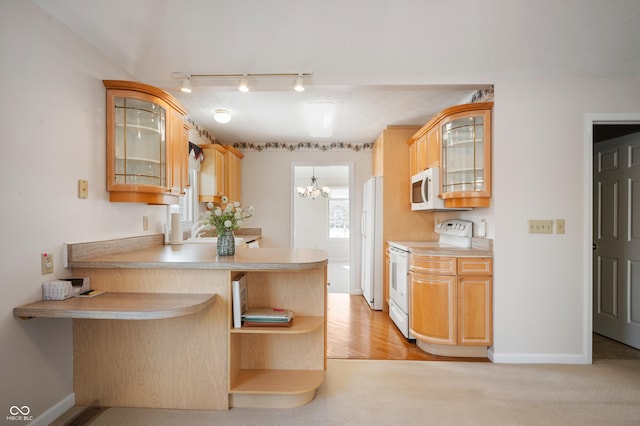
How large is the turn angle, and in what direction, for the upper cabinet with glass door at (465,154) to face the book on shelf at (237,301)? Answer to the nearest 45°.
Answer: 0° — it already faces it

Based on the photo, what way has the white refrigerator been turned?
to the viewer's left

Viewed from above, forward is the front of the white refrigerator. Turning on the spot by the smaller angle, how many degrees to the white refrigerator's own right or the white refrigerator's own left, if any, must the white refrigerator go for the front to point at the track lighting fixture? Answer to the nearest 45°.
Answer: approximately 45° to the white refrigerator's own left

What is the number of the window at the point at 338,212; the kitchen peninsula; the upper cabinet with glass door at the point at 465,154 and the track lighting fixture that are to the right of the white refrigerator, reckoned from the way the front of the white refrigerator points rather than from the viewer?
1

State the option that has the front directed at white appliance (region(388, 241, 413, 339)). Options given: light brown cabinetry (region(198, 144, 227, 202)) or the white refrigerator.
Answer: the light brown cabinetry

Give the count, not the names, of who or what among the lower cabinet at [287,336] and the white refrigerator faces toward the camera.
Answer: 1

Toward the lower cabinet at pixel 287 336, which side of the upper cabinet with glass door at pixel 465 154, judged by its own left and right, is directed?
front

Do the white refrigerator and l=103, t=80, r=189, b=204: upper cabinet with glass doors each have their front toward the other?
no

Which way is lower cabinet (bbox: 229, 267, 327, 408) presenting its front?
toward the camera

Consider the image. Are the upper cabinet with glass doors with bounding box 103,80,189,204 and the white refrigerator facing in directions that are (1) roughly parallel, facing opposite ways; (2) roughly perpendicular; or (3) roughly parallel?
roughly parallel, facing opposite ways

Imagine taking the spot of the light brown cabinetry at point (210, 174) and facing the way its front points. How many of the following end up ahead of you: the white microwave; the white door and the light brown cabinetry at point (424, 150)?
3

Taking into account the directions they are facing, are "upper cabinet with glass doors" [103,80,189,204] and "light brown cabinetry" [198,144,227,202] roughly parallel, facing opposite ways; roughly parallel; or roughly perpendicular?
roughly parallel

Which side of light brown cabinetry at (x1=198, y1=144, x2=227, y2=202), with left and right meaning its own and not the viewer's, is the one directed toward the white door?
front

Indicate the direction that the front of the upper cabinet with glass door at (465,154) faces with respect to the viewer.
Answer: facing the viewer and to the left of the viewer

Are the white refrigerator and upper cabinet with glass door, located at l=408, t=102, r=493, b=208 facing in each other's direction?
no

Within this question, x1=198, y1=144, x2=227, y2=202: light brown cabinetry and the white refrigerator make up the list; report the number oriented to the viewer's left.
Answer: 1

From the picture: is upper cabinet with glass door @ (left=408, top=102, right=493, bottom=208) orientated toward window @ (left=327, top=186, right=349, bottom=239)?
no

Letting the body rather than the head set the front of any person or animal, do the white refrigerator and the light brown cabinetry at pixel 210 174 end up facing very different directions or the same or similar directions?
very different directions

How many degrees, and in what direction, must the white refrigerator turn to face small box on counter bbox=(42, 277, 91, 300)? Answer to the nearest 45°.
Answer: approximately 45° to its left

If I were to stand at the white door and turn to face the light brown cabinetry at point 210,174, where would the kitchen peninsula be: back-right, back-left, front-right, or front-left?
front-left
